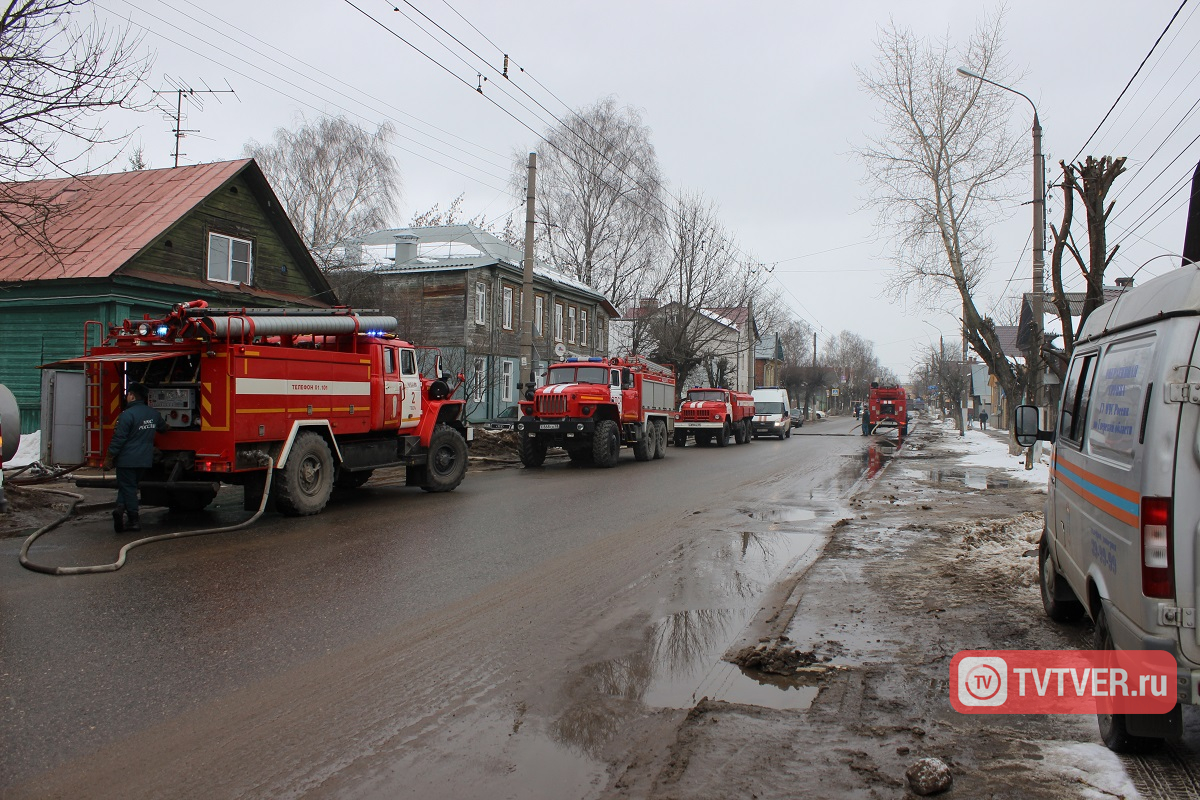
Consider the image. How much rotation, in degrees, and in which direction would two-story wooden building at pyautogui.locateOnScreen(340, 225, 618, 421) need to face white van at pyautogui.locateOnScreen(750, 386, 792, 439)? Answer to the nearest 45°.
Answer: approximately 45° to its left

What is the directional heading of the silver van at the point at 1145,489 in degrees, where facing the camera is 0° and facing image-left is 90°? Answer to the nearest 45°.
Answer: approximately 135°

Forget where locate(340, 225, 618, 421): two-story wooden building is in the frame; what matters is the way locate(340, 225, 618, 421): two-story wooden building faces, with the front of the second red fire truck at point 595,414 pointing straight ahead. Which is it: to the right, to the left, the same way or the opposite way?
to the left

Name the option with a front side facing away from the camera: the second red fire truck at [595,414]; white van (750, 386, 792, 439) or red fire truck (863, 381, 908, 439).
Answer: the red fire truck

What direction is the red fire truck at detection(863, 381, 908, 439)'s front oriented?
away from the camera

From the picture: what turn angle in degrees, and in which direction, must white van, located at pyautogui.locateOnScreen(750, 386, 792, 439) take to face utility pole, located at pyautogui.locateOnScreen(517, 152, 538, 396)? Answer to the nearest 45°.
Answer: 0° — it already faces it

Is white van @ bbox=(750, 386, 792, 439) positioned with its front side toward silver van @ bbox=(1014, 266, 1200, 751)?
yes

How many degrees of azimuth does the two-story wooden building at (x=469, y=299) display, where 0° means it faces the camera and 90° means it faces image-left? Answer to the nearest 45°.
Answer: approximately 315°

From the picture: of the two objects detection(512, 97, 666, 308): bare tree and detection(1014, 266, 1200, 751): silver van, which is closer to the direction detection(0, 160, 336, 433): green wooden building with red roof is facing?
the silver van

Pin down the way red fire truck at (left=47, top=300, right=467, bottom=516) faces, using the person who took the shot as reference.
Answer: facing away from the viewer and to the right of the viewer
